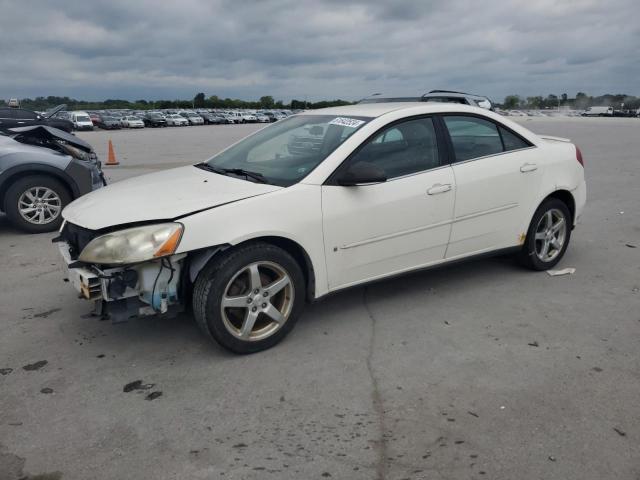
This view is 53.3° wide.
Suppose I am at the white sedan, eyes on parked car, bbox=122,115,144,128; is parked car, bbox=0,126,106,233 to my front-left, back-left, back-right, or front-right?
front-left

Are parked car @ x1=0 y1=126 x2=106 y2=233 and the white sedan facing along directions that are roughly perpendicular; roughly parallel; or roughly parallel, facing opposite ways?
roughly parallel, facing opposite ways

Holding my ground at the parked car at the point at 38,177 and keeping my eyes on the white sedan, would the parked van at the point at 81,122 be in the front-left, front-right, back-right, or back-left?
back-left

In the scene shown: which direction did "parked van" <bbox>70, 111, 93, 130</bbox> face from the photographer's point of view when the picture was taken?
facing the viewer and to the right of the viewer

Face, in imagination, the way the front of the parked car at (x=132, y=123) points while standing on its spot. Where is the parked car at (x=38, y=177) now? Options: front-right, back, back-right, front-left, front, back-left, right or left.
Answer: front-right

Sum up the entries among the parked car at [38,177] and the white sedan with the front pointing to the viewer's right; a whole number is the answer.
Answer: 1

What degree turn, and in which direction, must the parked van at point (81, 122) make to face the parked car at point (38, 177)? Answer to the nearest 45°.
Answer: approximately 45° to its right

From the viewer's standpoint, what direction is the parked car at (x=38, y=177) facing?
to the viewer's right

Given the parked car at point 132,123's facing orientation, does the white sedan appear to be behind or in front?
in front

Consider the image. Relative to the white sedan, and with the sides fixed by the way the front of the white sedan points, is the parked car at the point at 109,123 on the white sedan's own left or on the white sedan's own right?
on the white sedan's own right

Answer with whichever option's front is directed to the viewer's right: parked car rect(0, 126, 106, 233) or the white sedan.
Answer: the parked car

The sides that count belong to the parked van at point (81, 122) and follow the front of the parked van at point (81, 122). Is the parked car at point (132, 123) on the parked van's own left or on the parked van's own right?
on the parked van's own left
